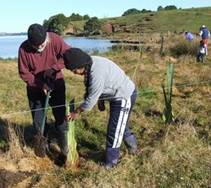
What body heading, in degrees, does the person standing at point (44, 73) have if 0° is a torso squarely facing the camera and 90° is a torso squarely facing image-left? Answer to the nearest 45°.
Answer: approximately 0°

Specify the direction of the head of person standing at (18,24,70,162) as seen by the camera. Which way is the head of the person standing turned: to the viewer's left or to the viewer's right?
to the viewer's right
